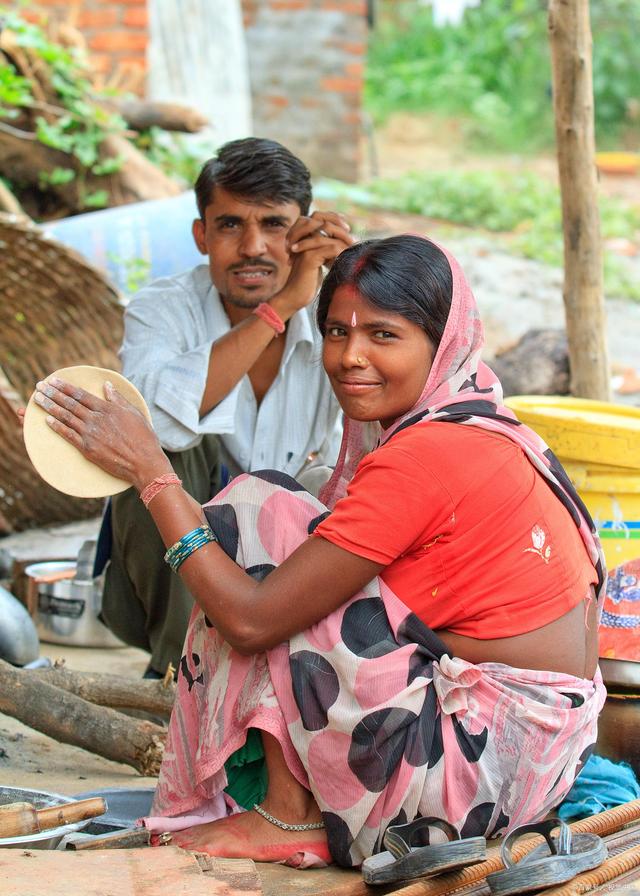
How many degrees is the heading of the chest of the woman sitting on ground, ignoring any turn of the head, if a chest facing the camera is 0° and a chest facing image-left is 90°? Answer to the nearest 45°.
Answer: approximately 90°

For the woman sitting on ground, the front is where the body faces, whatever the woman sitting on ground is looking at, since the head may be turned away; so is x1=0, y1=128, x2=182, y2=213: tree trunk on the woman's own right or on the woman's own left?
on the woman's own right

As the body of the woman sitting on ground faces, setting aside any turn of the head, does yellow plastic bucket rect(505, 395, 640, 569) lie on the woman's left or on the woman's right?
on the woman's right

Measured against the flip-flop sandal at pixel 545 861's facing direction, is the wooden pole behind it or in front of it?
in front

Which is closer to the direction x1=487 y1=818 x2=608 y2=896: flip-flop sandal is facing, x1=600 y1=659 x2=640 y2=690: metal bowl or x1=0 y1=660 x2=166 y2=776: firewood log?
the metal bowl

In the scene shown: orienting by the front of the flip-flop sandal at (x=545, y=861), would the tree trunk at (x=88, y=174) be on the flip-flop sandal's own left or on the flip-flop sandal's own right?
on the flip-flop sandal's own left

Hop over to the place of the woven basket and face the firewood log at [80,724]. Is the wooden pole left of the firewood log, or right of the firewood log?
left
